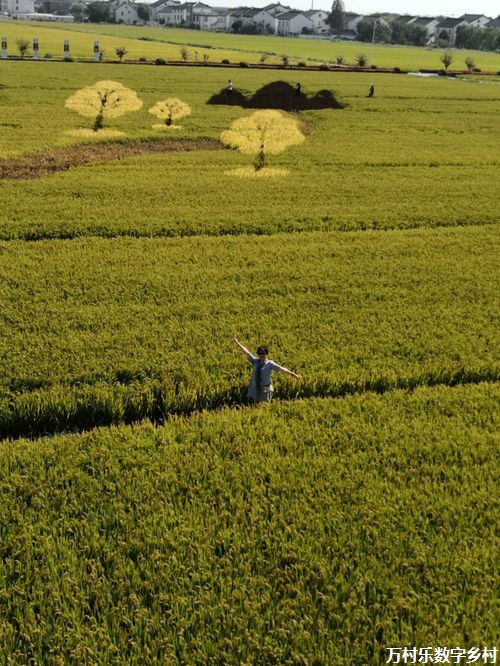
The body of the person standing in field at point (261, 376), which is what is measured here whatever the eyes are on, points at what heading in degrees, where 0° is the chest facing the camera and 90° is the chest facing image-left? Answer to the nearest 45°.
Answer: approximately 0°
